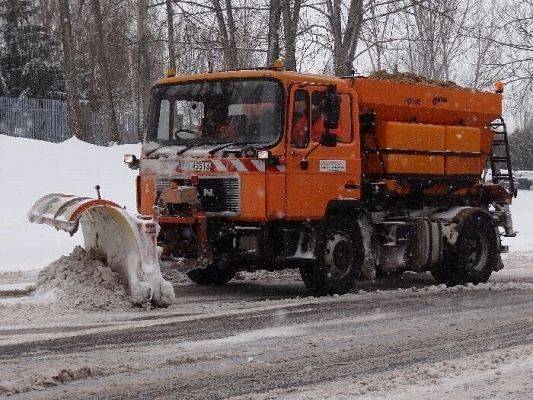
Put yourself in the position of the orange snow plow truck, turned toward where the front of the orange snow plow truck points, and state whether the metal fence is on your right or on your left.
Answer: on your right

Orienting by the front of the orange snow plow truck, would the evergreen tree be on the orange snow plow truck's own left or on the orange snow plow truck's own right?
on the orange snow plow truck's own right

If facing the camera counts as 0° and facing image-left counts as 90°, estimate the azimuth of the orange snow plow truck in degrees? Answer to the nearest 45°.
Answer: approximately 45°

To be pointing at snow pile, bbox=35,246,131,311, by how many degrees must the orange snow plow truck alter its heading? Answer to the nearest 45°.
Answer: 0° — it already faces it

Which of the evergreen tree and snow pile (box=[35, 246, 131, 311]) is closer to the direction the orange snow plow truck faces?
the snow pile
